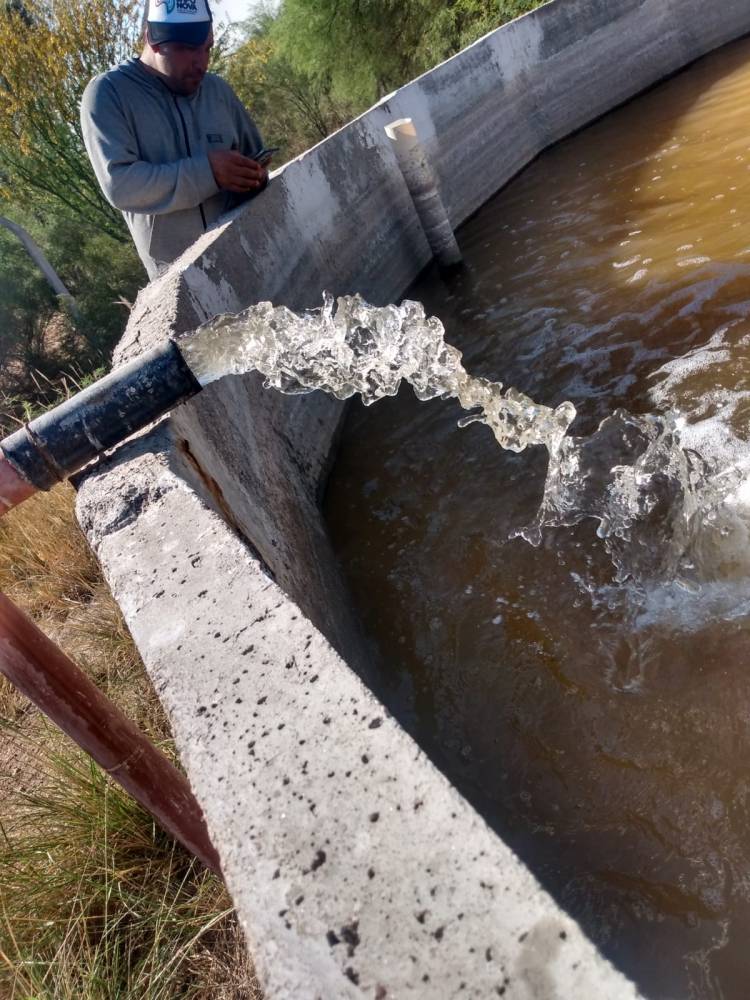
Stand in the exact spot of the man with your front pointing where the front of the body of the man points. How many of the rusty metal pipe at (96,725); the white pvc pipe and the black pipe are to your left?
1

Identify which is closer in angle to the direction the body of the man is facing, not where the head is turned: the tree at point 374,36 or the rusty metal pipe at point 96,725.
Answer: the rusty metal pipe

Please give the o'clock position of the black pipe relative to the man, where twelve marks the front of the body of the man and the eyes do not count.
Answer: The black pipe is roughly at 2 o'clock from the man.

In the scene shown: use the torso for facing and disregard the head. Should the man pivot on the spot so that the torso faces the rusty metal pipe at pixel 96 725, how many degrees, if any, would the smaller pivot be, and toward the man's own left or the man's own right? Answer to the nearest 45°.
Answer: approximately 45° to the man's own right

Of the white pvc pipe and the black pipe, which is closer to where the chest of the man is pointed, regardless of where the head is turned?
the black pipe

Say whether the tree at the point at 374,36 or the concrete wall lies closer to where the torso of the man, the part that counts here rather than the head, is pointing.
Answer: the concrete wall

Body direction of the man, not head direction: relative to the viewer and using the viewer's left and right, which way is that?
facing the viewer and to the right of the viewer

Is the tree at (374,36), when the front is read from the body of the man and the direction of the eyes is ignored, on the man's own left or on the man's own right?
on the man's own left

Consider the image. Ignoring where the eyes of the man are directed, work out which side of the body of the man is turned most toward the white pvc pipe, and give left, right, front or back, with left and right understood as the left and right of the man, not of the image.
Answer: left
